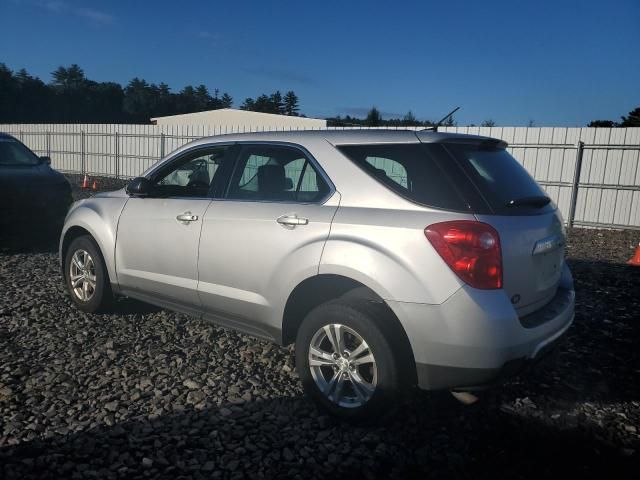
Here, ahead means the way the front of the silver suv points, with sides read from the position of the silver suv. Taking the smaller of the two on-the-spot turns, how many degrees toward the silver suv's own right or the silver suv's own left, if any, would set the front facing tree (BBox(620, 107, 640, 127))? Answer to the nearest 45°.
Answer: approximately 90° to the silver suv's own right

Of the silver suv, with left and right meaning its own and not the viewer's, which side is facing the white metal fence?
right

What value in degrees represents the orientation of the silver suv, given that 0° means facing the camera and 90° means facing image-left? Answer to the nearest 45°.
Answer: approximately 135°

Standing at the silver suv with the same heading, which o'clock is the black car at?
The black car is roughly at 12 o'clock from the silver suv.
